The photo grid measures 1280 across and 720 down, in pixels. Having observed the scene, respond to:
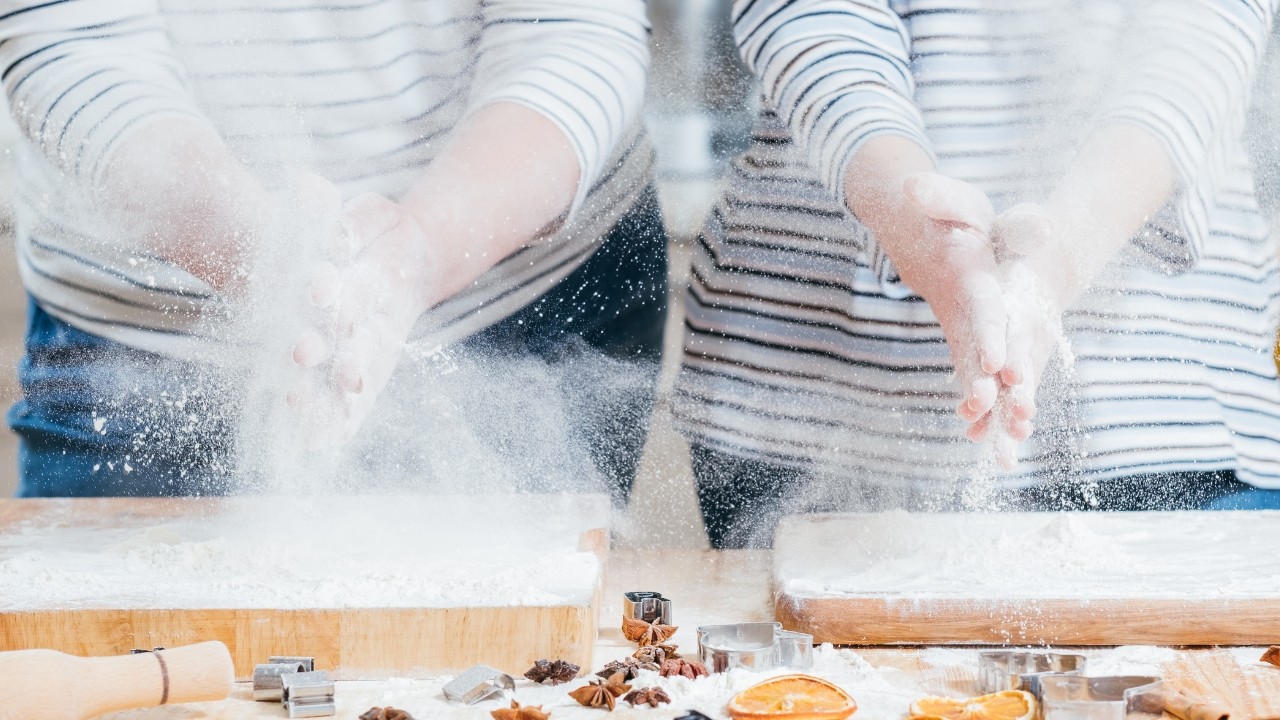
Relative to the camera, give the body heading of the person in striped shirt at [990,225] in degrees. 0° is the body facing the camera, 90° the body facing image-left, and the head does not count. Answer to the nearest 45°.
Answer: approximately 0°

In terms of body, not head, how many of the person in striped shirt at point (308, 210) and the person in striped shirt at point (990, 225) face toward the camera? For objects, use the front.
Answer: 2

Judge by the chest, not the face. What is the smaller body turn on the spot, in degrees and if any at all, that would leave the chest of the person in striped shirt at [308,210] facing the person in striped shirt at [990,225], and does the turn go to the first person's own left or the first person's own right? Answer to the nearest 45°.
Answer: approximately 90° to the first person's own left

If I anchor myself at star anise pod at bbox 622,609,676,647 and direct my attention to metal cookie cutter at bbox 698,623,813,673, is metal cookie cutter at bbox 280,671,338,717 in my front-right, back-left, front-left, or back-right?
back-right
